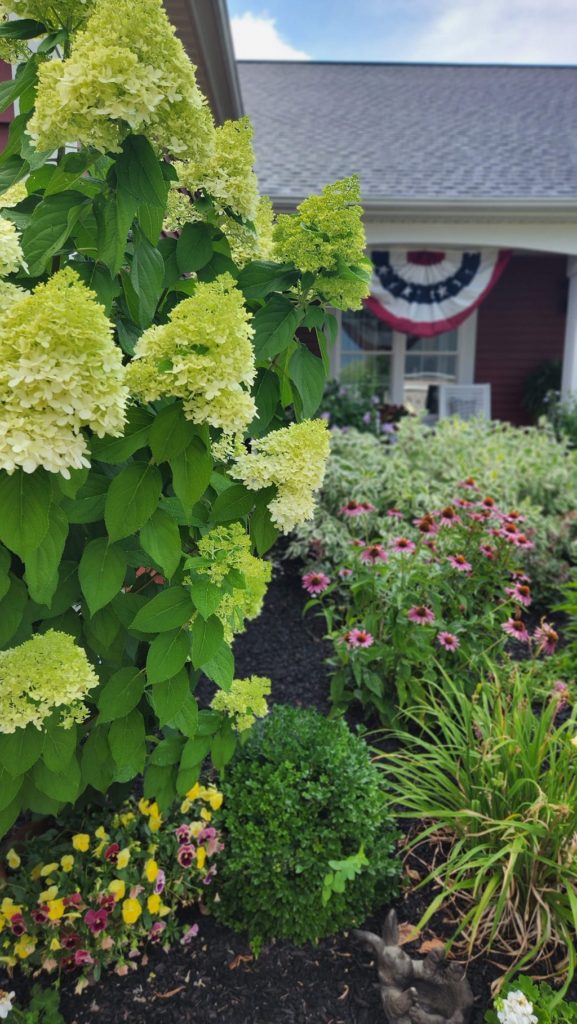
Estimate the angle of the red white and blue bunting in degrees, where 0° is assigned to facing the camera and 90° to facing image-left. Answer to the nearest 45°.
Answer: approximately 0°

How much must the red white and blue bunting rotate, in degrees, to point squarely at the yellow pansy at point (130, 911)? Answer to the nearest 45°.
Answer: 0° — it already faces it

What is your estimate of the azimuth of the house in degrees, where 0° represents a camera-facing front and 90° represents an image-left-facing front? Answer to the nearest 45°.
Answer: approximately 0°

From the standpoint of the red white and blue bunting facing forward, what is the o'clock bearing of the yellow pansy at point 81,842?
The yellow pansy is roughly at 12 o'clock from the red white and blue bunting.

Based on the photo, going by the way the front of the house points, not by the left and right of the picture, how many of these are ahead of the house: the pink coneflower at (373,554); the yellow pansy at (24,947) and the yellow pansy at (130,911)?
3

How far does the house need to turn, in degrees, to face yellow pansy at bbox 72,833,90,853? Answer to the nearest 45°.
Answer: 0° — it already faces it

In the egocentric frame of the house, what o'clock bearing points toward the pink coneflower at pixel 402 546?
The pink coneflower is roughly at 12 o'clock from the house.
